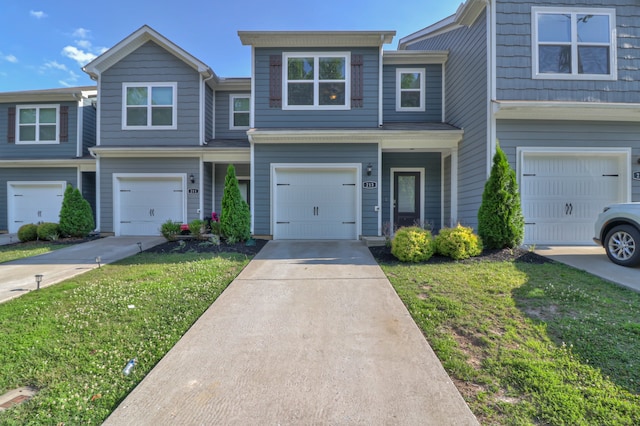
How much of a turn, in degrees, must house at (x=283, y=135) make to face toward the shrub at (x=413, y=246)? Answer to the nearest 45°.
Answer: approximately 45° to its left

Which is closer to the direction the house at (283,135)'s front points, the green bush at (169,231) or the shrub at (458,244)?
the shrub

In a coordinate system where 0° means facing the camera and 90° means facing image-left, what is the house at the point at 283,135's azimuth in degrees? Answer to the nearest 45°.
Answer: approximately 0°

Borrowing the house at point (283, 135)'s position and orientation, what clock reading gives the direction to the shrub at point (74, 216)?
The shrub is roughly at 3 o'clock from the house.

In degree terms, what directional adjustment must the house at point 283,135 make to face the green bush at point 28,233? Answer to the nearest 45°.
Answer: approximately 90° to its right

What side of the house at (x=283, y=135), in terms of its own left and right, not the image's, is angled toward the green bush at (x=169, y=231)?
right
